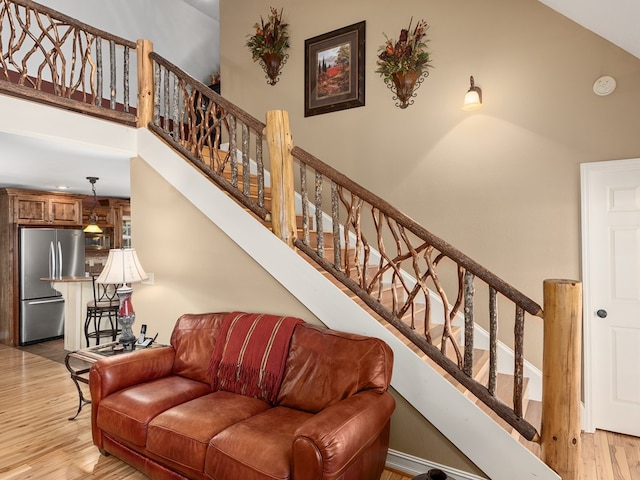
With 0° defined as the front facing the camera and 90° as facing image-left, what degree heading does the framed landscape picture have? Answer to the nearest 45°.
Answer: approximately 45°

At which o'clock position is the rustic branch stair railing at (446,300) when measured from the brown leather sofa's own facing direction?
The rustic branch stair railing is roughly at 8 o'clock from the brown leather sofa.

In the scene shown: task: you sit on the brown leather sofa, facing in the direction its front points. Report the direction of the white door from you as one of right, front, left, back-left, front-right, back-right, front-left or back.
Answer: back-left

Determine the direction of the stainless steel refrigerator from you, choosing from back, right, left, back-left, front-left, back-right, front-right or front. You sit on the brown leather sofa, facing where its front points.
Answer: right

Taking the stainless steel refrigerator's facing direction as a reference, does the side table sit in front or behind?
in front

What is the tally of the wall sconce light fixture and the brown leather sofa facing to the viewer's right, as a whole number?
0

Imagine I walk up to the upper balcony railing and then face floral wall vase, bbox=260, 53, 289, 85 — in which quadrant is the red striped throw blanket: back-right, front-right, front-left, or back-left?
front-right

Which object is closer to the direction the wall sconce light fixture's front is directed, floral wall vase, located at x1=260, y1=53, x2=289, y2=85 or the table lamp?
the table lamp

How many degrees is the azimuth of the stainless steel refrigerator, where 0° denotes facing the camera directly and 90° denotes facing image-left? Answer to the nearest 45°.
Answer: approximately 315°

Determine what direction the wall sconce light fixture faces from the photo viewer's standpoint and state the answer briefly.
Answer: facing the viewer and to the left of the viewer

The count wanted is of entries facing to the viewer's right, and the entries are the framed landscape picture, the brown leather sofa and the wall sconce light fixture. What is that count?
0

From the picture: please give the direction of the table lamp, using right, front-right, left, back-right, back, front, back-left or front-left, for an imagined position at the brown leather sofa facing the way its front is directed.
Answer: right
